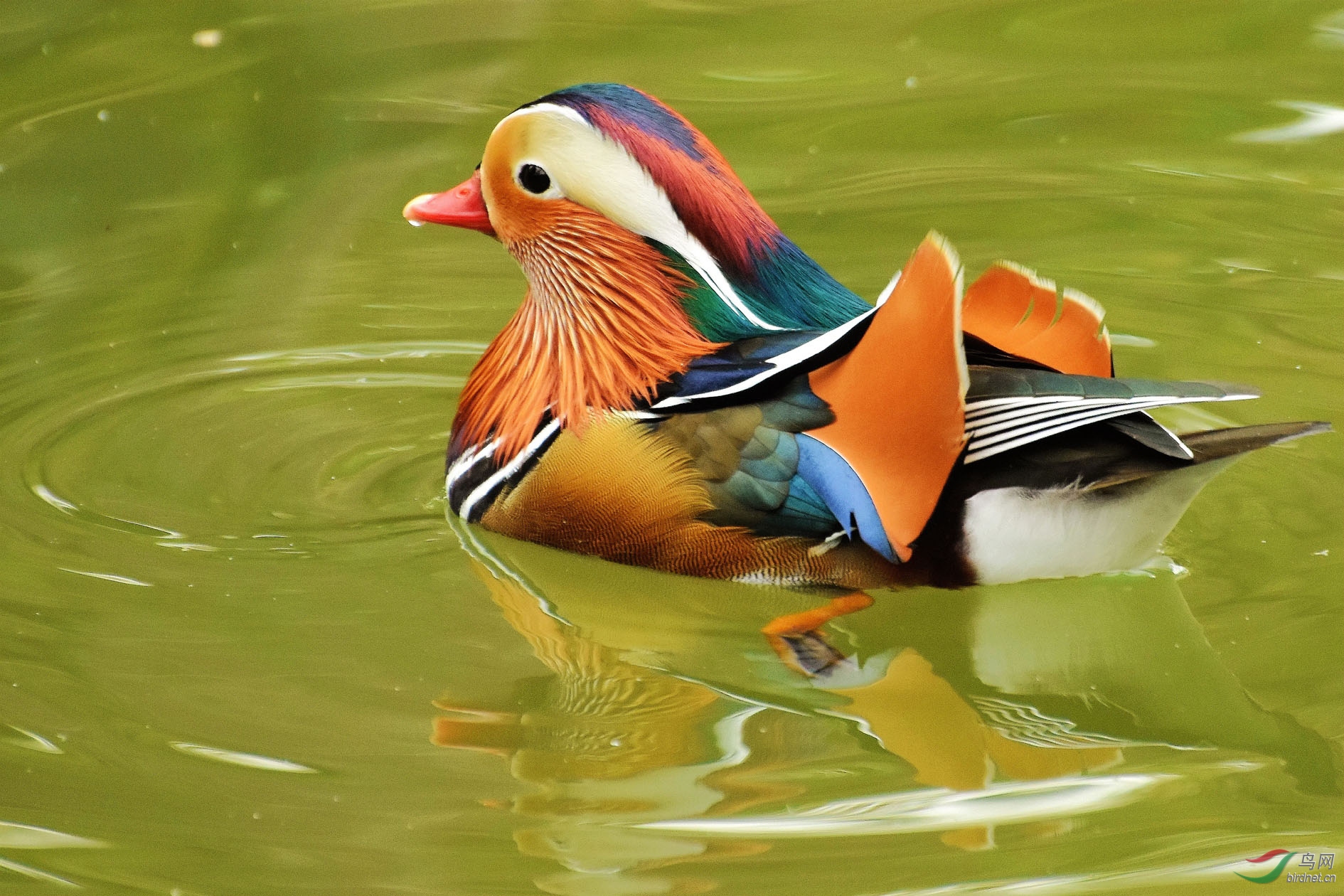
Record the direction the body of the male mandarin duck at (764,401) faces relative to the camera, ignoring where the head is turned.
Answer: to the viewer's left
